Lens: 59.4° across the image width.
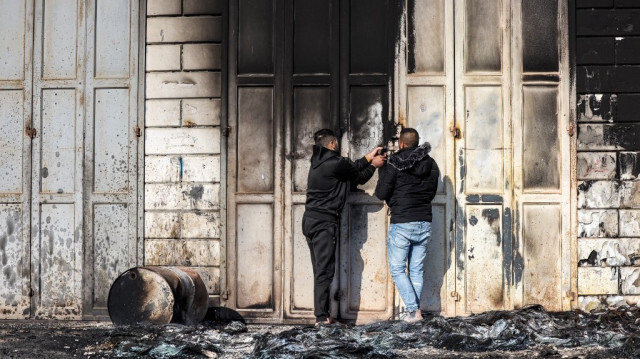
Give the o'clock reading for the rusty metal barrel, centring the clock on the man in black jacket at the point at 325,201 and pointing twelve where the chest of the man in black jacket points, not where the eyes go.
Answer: The rusty metal barrel is roughly at 7 o'clock from the man in black jacket.

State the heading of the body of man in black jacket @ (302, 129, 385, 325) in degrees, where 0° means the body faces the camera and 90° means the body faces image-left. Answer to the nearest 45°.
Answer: approximately 225°

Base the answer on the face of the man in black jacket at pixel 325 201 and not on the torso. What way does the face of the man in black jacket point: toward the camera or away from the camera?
away from the camera

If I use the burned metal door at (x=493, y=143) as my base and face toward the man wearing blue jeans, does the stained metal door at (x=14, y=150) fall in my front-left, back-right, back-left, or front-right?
front-right

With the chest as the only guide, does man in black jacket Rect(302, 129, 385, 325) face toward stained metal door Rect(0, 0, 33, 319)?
no

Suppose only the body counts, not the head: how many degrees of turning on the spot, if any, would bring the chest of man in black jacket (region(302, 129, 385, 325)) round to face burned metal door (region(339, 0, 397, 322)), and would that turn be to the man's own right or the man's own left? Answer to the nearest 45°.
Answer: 0° — they already face it

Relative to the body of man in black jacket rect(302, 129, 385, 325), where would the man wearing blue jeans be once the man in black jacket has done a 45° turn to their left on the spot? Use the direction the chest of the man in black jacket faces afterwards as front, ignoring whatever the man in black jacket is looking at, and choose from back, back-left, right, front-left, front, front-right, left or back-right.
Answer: right
